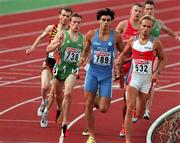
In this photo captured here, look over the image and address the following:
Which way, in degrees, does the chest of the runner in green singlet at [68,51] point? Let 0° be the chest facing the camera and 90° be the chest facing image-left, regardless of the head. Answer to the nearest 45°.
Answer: approximately 0°
